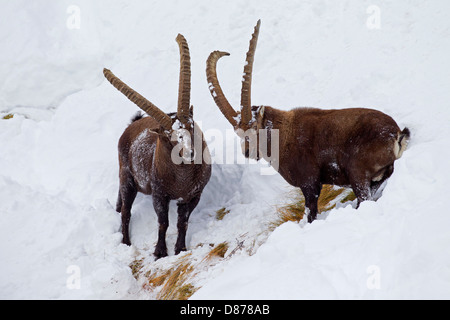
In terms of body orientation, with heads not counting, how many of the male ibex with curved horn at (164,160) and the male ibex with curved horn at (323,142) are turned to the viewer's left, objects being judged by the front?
1

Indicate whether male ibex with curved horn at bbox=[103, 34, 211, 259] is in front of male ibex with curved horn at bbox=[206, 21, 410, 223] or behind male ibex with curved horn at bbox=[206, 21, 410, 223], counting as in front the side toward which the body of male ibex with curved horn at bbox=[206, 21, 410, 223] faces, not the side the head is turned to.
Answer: in front

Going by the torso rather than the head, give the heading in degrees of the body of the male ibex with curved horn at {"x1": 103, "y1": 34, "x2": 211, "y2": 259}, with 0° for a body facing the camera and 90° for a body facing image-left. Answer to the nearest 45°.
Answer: approximately 315°

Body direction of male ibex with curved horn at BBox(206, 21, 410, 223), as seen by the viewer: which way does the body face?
to the viewer's left
